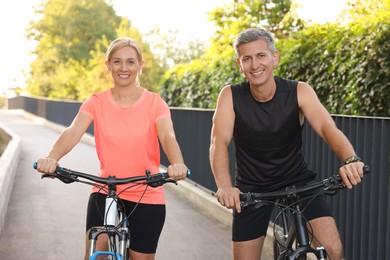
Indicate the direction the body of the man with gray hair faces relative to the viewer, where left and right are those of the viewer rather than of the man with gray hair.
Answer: facing the viewer

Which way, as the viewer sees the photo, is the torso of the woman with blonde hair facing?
toward the camera

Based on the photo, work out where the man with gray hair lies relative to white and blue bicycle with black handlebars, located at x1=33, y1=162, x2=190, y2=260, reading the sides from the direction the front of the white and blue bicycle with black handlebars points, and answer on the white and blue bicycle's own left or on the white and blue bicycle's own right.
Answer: on the white and blue bicycle's own left

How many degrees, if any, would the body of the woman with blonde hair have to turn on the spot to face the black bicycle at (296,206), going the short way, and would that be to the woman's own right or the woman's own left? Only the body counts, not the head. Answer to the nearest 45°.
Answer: approximately 45° to the woman's own left

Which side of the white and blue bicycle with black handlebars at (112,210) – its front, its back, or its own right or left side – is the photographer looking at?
front
